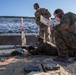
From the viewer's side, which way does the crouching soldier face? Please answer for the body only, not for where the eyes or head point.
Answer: to the viewer's left

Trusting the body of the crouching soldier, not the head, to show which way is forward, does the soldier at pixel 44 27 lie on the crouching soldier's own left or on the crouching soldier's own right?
on the crouching soldier's own right
